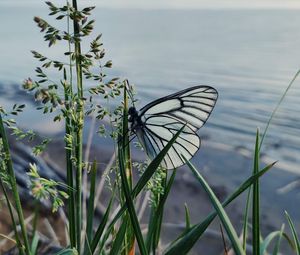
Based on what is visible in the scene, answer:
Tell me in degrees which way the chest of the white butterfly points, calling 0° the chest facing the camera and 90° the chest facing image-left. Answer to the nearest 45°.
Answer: approximately 90°
